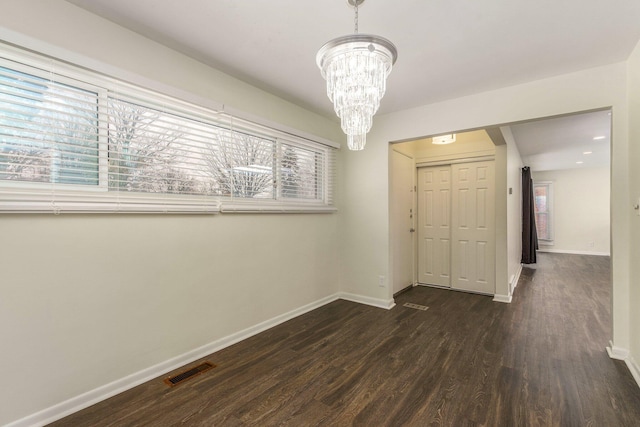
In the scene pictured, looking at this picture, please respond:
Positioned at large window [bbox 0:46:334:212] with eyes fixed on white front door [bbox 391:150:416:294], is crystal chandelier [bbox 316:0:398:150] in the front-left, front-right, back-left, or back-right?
front-right

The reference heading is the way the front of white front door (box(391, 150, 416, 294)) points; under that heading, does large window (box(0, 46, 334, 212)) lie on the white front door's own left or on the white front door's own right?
on the white front door's own right

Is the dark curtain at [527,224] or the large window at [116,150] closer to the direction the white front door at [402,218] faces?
the dark curtain

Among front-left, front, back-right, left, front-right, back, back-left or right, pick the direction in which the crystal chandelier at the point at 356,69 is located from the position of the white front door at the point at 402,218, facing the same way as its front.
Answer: right

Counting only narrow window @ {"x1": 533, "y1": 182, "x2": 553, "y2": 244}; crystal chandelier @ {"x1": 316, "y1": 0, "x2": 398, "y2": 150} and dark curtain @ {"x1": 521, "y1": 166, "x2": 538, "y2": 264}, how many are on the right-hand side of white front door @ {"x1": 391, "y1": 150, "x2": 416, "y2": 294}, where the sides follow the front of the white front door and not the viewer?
1

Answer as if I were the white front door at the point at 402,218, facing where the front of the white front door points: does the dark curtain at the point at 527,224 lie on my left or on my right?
on my left

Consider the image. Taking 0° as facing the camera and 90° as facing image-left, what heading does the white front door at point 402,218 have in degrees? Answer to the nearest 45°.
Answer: approximately 270°

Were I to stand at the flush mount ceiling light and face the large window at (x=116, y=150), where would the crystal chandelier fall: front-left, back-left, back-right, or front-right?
front-left

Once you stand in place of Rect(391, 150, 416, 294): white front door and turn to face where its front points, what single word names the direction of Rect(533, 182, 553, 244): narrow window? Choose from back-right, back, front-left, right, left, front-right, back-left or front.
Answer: front-left
